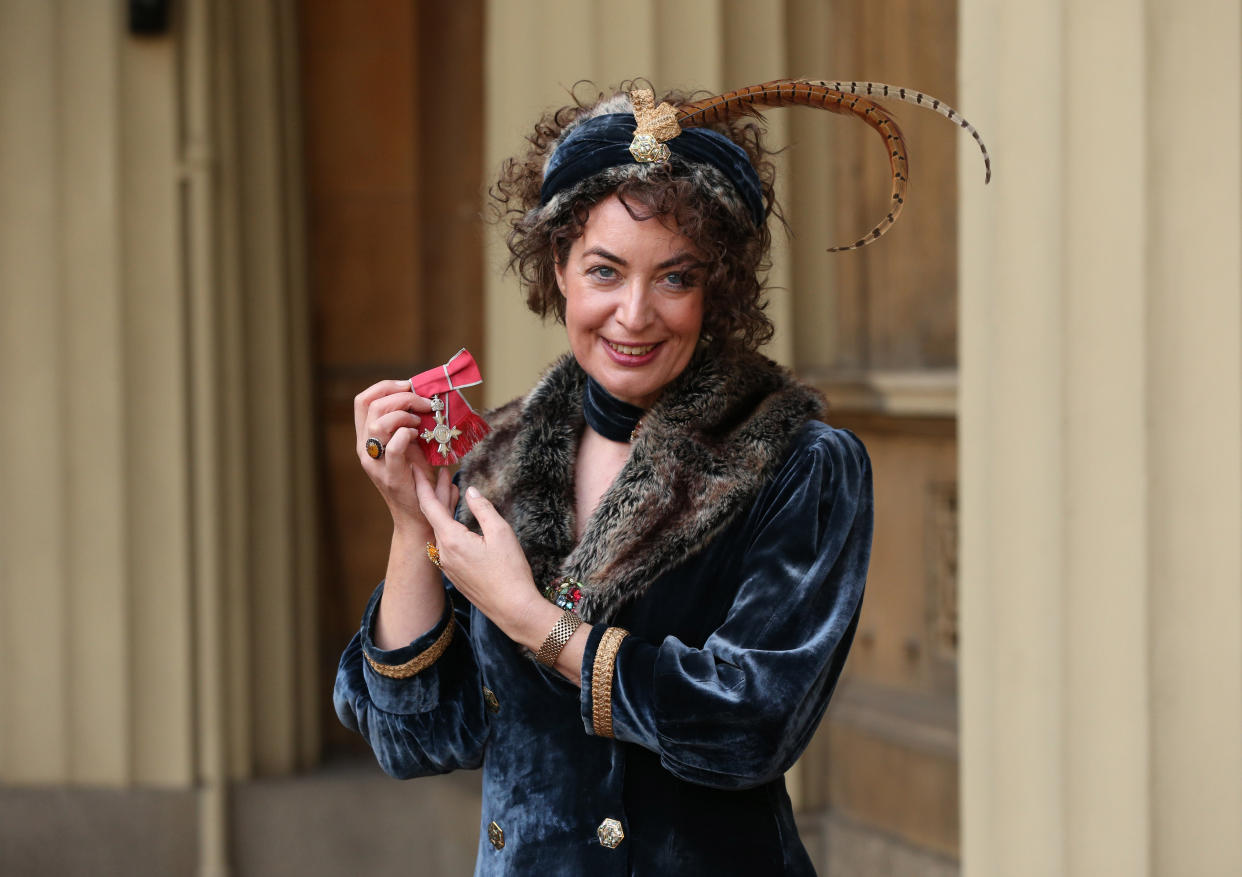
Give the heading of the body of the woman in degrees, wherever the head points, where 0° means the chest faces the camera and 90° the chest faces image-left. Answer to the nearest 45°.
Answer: approximately 45°

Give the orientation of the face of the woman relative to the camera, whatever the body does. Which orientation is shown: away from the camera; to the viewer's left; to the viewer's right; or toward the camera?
toward the camera

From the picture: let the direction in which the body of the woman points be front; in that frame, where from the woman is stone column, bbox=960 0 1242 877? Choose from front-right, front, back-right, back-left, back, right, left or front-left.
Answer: back

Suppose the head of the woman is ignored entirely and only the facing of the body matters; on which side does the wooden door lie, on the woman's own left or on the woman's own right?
on the woman's own right

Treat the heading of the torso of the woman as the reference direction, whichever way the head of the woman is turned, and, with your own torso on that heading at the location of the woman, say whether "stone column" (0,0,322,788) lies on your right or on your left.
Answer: on your right
